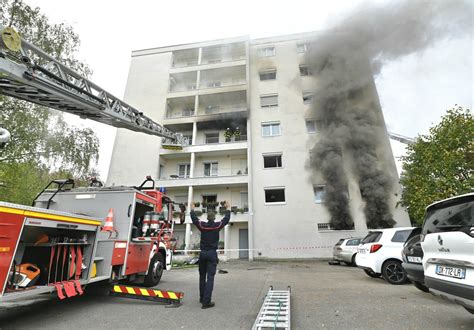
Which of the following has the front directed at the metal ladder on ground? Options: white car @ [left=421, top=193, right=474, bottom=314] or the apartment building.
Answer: the apartment building

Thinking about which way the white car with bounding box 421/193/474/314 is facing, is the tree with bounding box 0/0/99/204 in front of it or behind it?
behind

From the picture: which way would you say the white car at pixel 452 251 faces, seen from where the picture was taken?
facing away from the viewer and to the right of the viewer

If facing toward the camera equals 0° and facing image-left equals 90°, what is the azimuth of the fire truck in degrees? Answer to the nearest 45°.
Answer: approximately 225°

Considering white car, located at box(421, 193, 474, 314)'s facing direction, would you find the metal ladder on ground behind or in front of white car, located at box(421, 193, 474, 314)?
behind

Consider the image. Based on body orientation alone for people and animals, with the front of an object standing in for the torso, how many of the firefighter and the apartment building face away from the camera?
1
